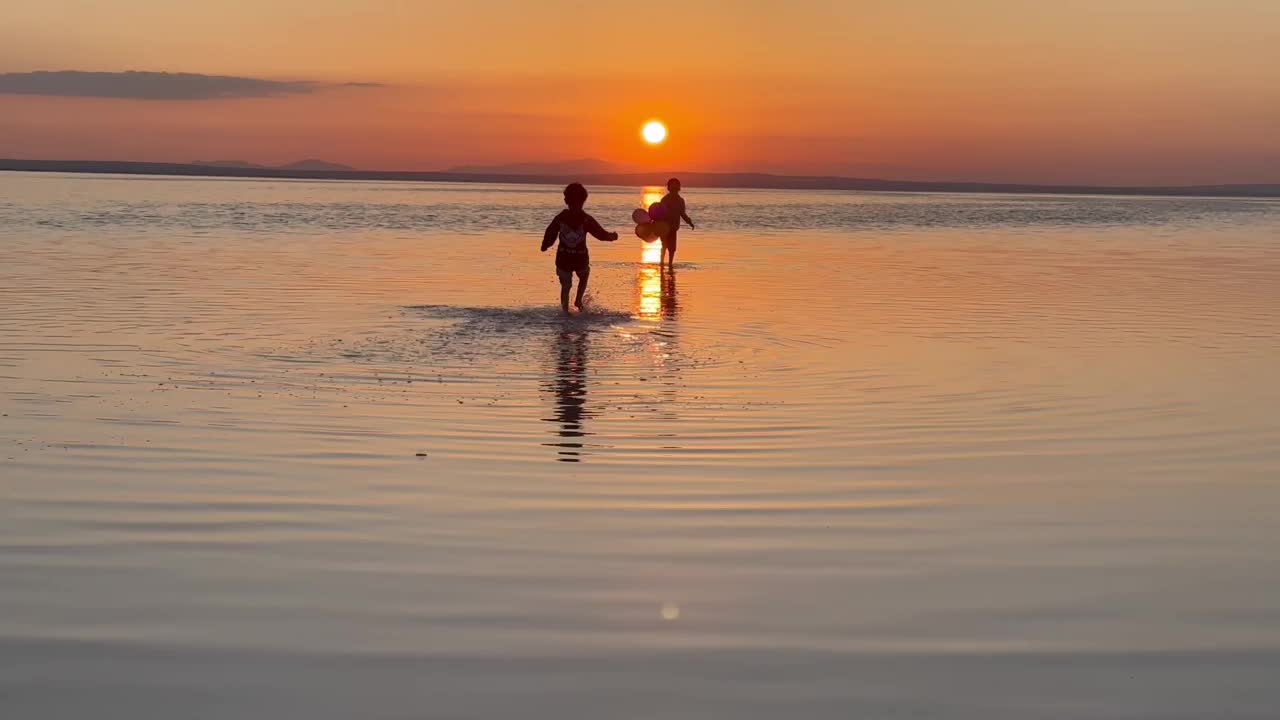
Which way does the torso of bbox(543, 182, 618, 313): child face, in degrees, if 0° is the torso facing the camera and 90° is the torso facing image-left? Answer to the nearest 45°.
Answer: approximately 180°

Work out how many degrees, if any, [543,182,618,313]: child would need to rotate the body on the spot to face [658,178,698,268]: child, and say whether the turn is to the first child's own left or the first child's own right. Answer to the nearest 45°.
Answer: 0° — they already face them
